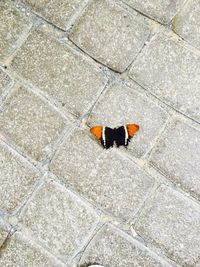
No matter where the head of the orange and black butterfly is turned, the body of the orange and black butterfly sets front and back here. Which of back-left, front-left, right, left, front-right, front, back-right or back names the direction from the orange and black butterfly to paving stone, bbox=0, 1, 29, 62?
left

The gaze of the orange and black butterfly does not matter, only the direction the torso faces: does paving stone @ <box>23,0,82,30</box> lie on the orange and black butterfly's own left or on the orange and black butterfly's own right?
on the orange and black butterfly's own left

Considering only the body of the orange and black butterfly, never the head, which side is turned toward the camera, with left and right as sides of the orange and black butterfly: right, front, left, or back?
back

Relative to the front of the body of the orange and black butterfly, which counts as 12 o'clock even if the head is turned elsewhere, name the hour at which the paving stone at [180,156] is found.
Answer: The paving stone is roughly at 3 o'clock from the orange and black butterfly.

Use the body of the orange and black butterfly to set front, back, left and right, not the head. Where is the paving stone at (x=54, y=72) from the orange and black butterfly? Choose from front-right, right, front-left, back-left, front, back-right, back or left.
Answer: left
